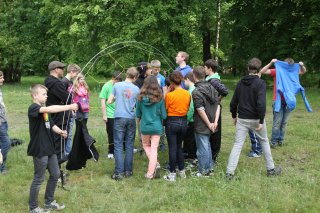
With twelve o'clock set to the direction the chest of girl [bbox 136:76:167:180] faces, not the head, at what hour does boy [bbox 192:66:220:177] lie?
The boy is roughly at 3 o'clock from the girl.

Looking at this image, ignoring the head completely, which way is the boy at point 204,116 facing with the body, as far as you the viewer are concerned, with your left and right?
facing away from the viewer and to the left of the viewer

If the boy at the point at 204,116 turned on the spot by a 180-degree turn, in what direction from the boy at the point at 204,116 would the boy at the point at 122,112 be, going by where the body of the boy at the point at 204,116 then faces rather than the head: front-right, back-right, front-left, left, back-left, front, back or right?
back-right

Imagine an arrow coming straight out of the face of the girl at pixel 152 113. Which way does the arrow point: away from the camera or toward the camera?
away from the camera

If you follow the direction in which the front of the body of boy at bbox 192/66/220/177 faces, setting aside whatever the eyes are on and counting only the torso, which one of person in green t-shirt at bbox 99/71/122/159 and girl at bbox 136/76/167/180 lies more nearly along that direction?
the person in green t-shirt

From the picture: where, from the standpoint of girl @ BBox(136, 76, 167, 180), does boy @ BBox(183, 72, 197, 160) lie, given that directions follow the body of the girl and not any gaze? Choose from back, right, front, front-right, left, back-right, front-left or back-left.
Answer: front-right

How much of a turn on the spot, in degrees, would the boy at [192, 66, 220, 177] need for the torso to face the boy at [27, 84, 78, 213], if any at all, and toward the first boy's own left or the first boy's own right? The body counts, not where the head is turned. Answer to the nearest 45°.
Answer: approximately 90° to the first boy's own left

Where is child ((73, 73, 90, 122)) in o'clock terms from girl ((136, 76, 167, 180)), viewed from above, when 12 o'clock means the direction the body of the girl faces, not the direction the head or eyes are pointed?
The child is roughly at 10 o'clock from the girl.

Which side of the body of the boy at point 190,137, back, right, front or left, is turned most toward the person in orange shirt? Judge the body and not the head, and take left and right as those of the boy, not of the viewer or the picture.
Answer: left

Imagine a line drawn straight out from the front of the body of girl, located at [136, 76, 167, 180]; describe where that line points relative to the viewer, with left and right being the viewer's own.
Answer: facing away from the viewer
